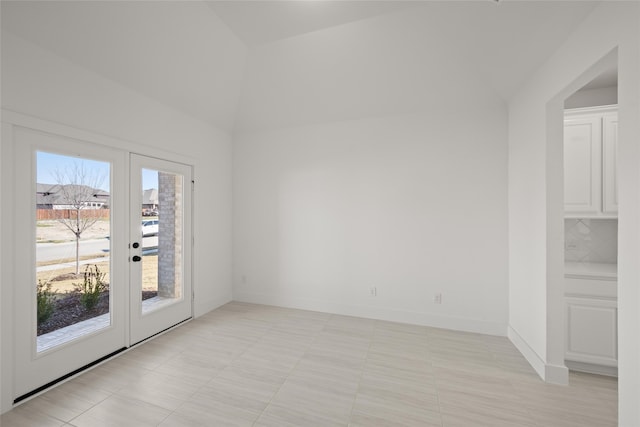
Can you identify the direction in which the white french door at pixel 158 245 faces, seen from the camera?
facing the viewer and to the right of the viewer

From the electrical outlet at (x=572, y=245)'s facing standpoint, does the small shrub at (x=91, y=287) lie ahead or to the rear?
ahead

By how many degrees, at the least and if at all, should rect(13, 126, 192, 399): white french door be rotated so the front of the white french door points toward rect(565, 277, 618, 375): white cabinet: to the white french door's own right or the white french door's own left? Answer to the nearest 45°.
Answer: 0° — it already faces it

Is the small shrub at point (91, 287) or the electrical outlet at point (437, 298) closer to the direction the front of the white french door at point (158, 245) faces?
the electrical outlet

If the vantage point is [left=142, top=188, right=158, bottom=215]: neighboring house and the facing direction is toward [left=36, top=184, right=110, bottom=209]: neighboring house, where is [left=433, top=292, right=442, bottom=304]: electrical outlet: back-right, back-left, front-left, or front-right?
back-left

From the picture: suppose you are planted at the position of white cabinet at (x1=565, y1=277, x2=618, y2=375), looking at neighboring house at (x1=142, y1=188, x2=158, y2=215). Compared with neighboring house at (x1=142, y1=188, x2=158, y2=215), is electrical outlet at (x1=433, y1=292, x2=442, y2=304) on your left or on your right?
right

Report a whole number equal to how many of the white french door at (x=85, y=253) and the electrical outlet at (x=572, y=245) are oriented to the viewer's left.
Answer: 0

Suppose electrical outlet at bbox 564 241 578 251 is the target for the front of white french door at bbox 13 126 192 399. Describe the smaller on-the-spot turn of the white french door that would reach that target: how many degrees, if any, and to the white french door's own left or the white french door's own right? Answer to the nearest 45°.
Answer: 0° — it already faces it

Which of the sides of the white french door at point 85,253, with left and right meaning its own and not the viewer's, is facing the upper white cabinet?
front

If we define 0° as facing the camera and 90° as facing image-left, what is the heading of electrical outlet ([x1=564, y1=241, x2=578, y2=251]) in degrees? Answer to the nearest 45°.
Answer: approximately 0°
